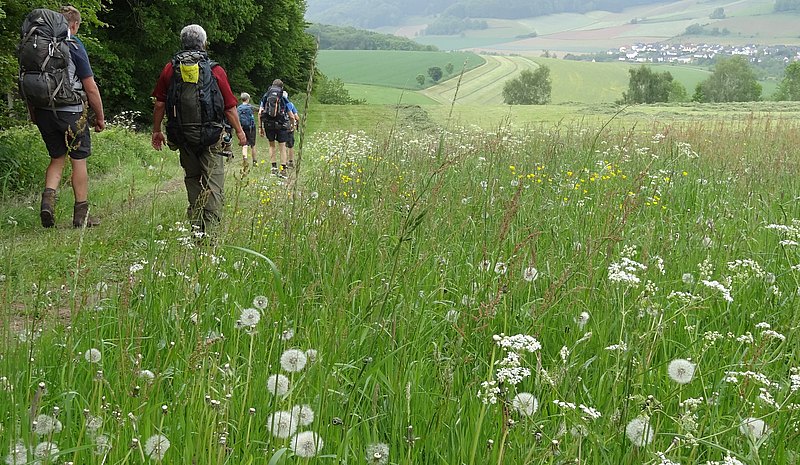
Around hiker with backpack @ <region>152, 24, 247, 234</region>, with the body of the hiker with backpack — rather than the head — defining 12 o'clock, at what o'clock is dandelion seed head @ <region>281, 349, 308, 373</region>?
The dandelion seed head is roughly at 6 o'clock from the hiker with backpack.

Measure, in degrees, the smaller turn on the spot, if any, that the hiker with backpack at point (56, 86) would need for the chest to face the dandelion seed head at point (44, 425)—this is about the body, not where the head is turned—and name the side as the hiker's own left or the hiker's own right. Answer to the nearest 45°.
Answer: approximately 135° to the hiker's own right

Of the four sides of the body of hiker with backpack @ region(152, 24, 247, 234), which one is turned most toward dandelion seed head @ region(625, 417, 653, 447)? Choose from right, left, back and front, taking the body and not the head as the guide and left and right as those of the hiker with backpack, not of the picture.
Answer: back

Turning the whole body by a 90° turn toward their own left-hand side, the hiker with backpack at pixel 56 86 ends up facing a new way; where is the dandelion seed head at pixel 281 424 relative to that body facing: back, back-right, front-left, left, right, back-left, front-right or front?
back-left

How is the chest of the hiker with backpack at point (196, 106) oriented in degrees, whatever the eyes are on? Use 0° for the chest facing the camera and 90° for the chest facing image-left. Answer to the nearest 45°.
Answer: approximately 180°

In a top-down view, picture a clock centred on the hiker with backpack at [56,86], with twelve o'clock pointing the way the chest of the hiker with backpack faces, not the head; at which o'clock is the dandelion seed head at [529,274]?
The dandelion seed head is roughly at 4 o'clock from the hiker with backpack.

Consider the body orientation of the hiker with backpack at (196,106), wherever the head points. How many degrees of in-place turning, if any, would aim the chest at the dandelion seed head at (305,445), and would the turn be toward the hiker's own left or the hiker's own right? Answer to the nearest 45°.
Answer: approximately 180°

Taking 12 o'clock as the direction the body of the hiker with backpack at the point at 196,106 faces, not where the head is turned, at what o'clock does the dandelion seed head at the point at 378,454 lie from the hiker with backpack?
The dandelion seed head is roughly at 6 o'clock from the hiker with backpack.

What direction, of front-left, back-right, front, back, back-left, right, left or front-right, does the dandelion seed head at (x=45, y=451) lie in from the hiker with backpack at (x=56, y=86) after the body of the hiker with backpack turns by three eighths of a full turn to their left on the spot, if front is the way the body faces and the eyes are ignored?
left

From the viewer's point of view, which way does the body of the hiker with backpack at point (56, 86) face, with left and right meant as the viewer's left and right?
facing away from the viewer and to the right of the viewer

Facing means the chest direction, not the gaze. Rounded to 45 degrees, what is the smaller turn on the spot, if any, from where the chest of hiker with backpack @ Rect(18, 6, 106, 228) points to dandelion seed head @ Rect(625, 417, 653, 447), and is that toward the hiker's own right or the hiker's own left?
approximately 135° to the hiker's own right
